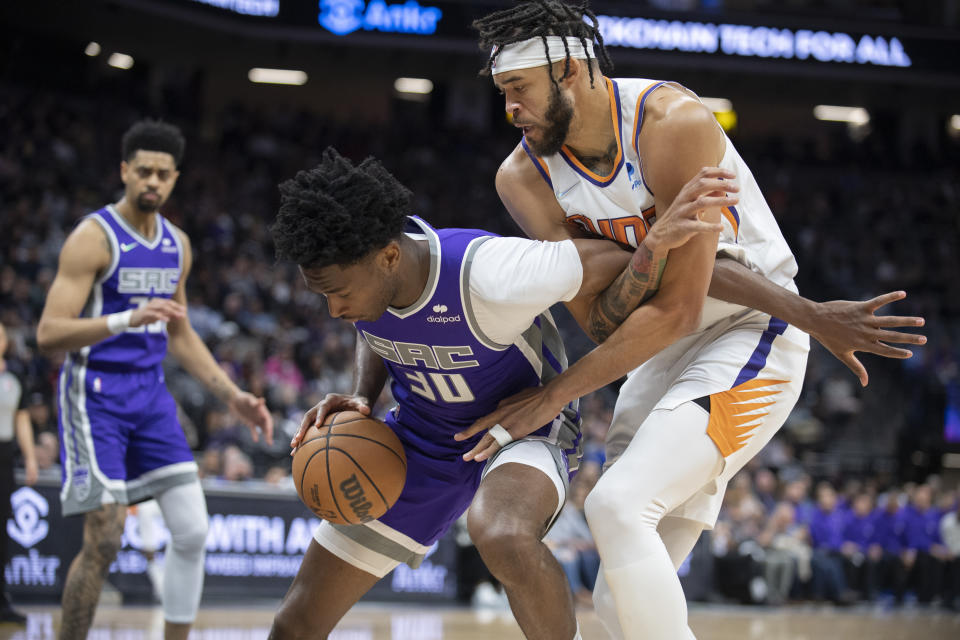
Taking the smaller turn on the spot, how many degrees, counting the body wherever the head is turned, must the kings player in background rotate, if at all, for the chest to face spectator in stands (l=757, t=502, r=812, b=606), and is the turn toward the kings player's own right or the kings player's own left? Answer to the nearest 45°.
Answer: approximately 90° to the kings player's own left

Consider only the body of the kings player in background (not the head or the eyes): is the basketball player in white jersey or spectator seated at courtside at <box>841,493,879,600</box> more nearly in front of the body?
the basketball player in white jersey

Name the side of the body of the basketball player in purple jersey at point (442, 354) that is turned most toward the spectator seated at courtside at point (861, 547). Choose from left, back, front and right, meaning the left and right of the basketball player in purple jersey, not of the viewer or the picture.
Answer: back

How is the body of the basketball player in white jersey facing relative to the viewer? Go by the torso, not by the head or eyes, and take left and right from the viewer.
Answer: facing the viewer and to the left of the viewer

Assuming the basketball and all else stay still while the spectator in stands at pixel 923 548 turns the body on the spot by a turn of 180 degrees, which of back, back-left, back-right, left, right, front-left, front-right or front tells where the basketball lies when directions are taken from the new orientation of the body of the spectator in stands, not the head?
back

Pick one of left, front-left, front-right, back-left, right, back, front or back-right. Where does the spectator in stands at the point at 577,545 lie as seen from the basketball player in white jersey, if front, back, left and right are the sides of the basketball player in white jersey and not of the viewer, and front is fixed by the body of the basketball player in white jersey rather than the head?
back-right

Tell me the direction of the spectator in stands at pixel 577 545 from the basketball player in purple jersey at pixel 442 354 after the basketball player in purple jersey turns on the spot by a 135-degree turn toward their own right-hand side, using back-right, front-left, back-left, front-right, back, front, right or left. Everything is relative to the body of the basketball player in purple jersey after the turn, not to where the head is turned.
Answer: front

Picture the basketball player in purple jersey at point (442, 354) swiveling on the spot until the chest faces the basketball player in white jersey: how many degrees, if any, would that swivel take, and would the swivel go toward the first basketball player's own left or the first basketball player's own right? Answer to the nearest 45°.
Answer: approximately 135° to the first basketball player's own left

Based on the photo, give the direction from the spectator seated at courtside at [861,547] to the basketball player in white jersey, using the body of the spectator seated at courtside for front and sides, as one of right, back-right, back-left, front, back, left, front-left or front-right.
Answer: front

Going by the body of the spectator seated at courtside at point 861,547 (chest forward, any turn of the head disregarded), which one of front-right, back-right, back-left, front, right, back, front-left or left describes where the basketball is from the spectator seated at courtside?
front

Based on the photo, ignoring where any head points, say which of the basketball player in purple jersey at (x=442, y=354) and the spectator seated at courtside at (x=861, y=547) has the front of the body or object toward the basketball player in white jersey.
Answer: the spectator seated at courtside

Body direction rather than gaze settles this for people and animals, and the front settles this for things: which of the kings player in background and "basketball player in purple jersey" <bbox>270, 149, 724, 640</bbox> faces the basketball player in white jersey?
the kings player in background

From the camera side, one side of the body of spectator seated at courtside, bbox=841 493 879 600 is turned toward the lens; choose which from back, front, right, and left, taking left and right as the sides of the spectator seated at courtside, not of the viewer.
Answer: front

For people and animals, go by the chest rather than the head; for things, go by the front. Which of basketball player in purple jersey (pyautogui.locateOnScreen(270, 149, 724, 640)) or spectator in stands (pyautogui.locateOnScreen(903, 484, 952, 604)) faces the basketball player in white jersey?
the spectator in stands

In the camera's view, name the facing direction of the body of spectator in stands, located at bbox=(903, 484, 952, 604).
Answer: toward the camera
